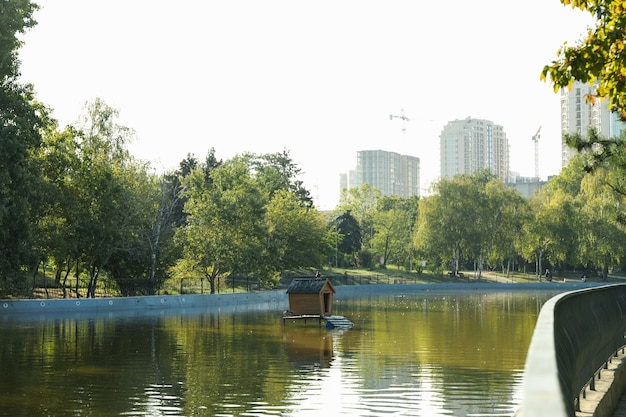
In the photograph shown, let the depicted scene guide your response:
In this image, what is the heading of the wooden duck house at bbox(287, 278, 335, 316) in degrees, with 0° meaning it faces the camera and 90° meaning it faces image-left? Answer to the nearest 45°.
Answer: approximately 315°

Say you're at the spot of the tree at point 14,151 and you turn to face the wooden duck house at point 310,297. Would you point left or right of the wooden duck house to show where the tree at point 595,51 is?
right

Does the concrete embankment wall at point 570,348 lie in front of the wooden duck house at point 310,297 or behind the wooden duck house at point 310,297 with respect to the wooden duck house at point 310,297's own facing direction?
in front

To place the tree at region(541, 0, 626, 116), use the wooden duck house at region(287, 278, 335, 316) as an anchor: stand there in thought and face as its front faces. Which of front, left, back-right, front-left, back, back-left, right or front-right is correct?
front-right

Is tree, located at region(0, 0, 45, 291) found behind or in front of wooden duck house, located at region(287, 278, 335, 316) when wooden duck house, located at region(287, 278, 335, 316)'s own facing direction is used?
behind

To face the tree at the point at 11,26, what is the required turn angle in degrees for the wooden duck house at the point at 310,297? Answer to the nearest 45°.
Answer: approximately 135° to its right
